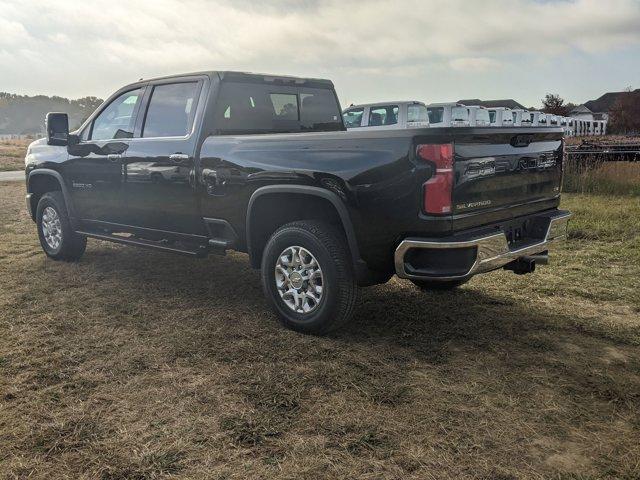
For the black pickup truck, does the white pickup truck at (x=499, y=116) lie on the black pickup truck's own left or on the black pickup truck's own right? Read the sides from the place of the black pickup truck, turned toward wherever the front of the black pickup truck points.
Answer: on the black pickup truck's own right

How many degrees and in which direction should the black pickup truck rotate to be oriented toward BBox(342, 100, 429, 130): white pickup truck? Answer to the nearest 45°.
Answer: approximately 45° to its right

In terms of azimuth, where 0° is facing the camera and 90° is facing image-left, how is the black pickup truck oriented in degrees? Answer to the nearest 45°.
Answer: approximately 135°
